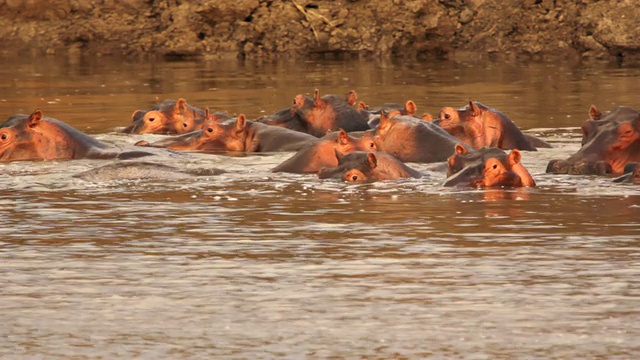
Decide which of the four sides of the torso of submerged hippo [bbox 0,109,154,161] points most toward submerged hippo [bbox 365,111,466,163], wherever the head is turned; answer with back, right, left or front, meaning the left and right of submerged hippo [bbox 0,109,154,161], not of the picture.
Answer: back

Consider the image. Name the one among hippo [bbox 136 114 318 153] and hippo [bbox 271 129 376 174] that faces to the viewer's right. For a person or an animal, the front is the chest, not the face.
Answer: hippo [bbox 271 129 376 174]

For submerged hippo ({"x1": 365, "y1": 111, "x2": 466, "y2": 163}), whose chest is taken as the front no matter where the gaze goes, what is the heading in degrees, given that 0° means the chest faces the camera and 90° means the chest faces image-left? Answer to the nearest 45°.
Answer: approximately 90°

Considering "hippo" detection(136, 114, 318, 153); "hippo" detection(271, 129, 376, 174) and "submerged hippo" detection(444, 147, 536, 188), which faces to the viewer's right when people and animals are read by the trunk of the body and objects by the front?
"hippo" detection(271, 129, 376, 174)

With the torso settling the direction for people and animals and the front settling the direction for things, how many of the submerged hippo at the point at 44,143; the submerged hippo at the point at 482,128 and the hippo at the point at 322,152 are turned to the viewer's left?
2

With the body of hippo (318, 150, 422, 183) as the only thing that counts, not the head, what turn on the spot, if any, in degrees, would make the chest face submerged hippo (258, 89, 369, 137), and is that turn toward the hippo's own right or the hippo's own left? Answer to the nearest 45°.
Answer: approximately 135° to the hippo's own right

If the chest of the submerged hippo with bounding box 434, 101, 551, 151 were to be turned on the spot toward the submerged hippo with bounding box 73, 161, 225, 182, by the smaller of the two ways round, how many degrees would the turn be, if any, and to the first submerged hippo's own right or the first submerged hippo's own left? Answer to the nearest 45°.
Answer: approximately 45° to the first submerged hippo's own left

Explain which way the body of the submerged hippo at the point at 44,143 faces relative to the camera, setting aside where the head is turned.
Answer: to the viewer's left

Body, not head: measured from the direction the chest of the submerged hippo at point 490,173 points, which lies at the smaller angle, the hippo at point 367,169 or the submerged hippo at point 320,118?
the hippo

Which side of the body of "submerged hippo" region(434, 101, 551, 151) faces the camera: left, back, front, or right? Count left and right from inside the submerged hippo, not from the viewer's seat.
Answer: left

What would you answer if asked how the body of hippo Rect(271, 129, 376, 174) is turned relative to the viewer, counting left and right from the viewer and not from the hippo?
facing to the right of the viewer

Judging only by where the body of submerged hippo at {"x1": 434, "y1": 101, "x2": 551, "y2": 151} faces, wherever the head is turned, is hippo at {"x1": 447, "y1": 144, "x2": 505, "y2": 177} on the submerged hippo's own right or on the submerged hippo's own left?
on the submerged hippo's own left

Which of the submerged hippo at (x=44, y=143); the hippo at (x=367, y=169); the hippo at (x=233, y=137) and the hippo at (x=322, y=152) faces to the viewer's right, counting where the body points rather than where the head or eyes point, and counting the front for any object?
the hippo at (x=322, y=152)

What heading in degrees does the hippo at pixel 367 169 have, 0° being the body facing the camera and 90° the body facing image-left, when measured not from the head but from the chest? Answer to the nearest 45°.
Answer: approximately 45°
